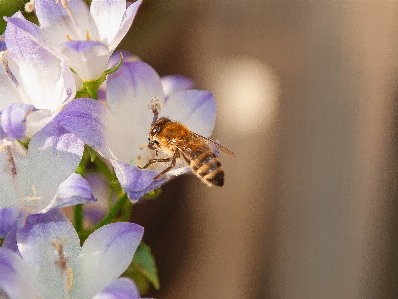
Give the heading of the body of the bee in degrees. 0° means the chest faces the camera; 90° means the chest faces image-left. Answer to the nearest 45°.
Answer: approximately 90°
